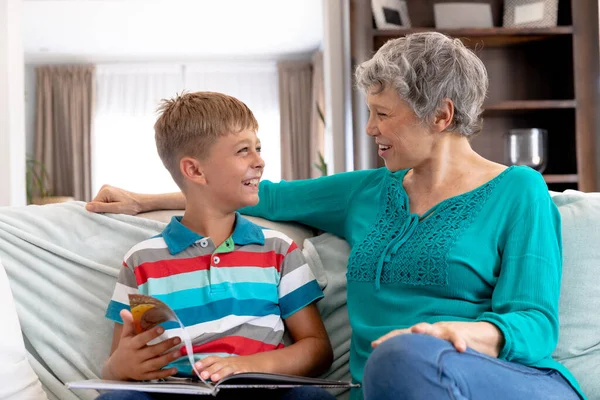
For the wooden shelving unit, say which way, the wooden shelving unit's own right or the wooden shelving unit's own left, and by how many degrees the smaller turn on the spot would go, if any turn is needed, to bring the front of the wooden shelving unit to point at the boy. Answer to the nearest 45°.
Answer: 0° — it already faces them

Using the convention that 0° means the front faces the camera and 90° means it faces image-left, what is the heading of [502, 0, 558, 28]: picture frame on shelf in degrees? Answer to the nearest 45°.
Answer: approximately 0°

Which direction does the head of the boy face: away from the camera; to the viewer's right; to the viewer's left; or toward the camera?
to the viewer's right

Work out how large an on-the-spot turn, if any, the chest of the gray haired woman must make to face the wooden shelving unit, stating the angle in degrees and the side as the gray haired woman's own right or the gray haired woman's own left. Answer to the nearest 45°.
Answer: approximately 135° to the gray haired woman's own right

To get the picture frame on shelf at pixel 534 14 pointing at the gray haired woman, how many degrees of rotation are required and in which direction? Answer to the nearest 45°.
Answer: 0° — it already faces them

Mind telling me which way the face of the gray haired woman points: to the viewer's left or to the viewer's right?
to the viewer's left
